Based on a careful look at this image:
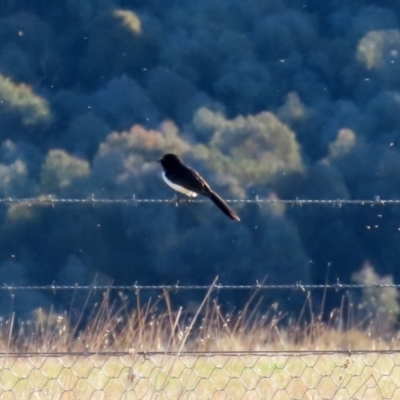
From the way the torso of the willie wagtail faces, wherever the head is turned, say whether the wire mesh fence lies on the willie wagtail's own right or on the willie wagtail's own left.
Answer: on the willie wagtail's own left

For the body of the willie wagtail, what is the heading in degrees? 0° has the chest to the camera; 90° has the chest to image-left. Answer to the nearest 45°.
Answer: approximately 90°
